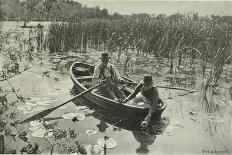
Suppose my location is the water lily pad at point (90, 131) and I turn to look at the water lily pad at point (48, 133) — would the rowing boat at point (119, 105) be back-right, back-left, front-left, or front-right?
back-right

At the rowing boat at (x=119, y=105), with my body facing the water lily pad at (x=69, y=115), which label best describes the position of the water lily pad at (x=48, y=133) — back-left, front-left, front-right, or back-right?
front-left
